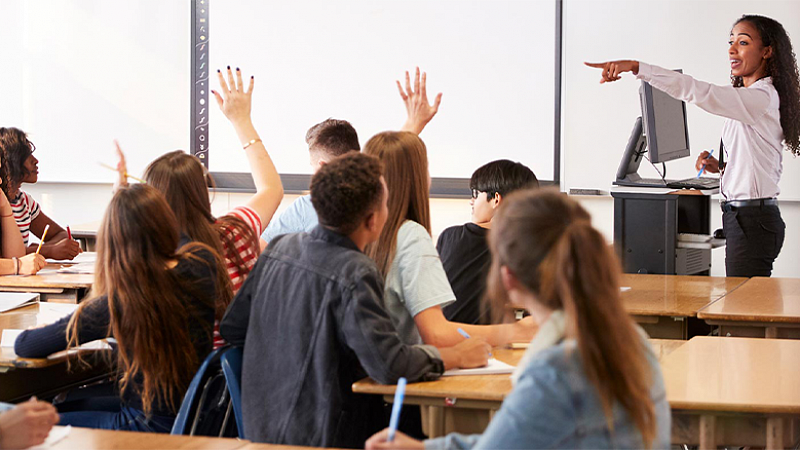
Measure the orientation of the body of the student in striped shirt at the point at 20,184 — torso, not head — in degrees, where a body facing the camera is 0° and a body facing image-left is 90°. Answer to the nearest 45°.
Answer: approximately 270°

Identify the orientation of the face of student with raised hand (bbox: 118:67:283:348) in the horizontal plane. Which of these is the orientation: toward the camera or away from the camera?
away from the camera

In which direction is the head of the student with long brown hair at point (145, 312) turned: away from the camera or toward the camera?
away from the camera

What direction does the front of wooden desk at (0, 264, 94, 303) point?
toward the camera

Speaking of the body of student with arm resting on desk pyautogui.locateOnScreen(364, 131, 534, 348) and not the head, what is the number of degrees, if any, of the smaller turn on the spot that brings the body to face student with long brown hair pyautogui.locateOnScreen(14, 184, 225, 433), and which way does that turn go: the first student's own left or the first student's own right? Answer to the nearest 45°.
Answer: approximately 135° to the first student's own left

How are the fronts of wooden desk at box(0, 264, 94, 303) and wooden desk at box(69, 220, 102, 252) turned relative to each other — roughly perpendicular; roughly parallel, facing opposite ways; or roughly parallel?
roughly parallel

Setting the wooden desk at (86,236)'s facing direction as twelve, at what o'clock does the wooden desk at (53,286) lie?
the wooden desk at (53,286) is roughly at 12 o'clock from the wooden desk at (86,236).

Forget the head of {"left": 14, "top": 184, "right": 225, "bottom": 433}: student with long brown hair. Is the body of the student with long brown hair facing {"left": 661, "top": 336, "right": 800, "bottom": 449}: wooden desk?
no

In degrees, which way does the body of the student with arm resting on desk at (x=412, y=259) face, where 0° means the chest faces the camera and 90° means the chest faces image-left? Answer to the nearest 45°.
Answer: approximately 225°

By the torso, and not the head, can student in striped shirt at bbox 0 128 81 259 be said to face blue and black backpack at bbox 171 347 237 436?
no

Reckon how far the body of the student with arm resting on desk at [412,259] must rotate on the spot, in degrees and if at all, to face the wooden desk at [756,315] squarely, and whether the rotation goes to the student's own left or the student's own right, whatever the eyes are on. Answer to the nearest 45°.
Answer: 0° — they already face it

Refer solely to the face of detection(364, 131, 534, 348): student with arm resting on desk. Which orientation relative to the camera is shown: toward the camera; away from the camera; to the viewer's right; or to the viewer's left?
away from the camera

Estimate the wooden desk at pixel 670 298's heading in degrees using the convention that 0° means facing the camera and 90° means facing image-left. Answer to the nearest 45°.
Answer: approximately 0°

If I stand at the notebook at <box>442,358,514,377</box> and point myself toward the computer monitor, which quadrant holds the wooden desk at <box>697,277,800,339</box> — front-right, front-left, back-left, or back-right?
front-right
